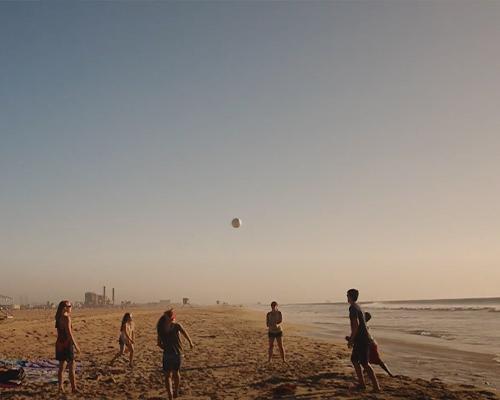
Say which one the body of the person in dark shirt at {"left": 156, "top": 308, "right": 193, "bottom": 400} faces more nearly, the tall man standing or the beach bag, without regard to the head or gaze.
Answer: the tall man standing

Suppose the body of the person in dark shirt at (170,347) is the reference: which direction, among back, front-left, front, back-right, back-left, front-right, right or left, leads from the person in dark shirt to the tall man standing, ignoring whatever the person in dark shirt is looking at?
front-right

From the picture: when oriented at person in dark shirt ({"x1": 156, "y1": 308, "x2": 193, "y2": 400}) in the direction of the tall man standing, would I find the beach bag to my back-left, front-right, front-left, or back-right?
back-left

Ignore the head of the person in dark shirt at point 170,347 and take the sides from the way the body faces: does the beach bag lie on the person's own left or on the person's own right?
on the person's own left

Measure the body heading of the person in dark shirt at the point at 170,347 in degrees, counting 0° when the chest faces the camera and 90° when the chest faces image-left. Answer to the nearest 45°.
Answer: approximately 225°
